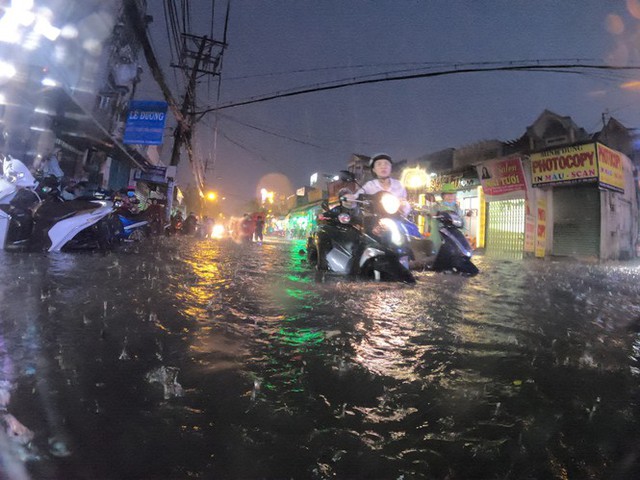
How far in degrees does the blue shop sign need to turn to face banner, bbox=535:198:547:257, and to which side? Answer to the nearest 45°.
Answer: approximately 45° to its left

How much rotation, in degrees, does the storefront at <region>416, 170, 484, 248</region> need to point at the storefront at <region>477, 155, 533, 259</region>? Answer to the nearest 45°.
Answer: approximately 90° to its left

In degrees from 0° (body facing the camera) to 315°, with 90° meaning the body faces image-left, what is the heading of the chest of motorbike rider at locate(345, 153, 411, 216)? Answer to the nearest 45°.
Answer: approximately 0°

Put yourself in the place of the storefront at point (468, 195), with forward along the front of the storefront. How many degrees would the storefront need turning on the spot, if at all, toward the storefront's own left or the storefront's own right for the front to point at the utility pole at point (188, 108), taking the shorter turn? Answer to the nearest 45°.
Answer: approximately 45° to the storefront's own right

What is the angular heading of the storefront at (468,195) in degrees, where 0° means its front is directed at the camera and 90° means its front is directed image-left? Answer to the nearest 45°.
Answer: approximately 45°

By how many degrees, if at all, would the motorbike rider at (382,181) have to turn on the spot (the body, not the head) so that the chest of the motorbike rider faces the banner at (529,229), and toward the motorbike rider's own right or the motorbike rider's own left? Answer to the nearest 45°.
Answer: approximately 135° to the motorbike rider's own left

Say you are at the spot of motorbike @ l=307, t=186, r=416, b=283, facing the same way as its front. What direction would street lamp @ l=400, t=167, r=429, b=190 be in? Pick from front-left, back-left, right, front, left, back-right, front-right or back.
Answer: back-left

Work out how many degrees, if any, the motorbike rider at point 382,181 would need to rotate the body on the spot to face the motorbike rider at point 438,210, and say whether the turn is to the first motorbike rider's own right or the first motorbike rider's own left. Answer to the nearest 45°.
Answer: approximately 135° to the first motorbike rider's own left

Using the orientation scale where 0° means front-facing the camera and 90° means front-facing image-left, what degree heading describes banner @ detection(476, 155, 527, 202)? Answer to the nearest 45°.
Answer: approximately 45°

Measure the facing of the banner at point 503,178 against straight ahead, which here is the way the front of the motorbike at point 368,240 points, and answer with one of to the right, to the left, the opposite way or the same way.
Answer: to the right

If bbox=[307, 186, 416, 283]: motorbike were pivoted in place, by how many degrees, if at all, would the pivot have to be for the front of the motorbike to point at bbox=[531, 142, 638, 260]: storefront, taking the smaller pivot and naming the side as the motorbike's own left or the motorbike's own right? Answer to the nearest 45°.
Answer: approximately 90° to the motorbike's own left

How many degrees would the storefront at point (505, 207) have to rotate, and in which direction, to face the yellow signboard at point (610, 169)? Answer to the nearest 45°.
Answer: approximately 135° to its left
